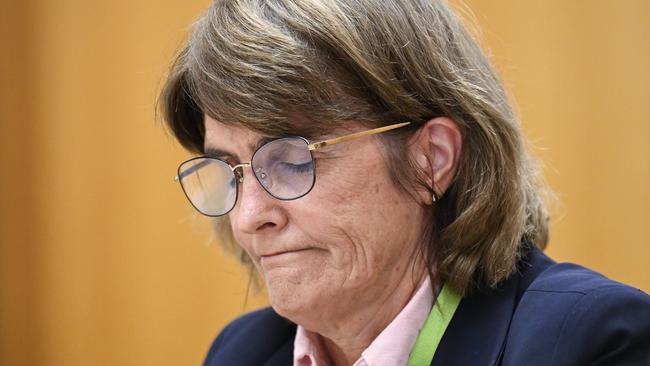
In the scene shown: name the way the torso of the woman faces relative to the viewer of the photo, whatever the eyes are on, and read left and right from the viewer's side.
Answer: facing the viewer and to the left of the viewer

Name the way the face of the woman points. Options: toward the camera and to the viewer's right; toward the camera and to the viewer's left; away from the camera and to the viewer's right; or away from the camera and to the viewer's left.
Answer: toward the camera and to the viewer's left
